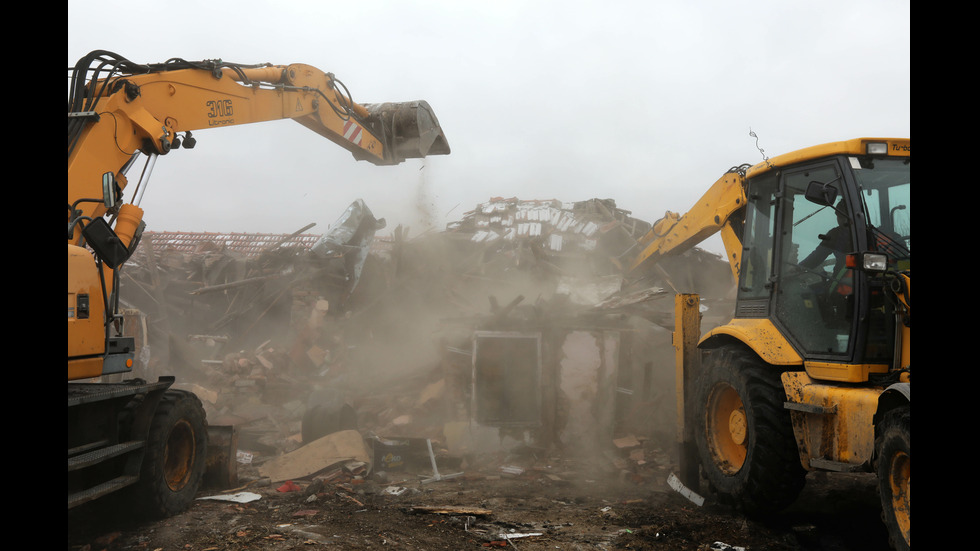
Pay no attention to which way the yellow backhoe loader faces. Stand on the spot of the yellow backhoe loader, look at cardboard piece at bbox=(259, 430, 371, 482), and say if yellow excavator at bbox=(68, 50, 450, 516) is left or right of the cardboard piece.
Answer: left

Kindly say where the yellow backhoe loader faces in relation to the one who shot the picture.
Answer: facing the viewer and to the right of the viewer

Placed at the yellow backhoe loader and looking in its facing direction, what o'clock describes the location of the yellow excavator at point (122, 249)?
The yellow excavator is roughly at 4 o'clock from the yellow backhoe loader.

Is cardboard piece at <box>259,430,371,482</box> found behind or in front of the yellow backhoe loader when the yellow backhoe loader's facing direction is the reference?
behind
